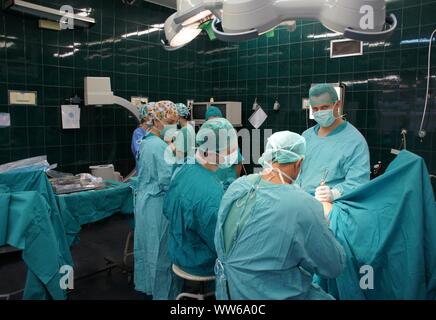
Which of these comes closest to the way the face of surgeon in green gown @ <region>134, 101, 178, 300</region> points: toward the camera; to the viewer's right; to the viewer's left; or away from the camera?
to the viewer's right

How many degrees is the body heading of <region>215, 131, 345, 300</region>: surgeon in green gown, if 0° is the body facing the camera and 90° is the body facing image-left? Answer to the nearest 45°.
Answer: approximately 225°

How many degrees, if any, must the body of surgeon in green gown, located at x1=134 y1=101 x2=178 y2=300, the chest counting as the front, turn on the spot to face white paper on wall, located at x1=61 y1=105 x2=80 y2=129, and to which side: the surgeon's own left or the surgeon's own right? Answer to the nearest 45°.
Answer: approximately 135° to the surgeon's own left

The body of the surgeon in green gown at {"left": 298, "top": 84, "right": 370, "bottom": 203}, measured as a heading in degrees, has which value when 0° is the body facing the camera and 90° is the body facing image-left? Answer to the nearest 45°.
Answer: approximately 45°

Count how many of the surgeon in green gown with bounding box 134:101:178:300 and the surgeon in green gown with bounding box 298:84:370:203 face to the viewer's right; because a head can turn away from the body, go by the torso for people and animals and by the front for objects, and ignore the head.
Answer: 1

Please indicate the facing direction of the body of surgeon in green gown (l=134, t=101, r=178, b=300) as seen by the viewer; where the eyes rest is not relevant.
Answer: to the viewer's right

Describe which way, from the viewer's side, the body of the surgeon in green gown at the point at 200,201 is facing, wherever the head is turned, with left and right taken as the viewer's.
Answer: facing away from the viewer and to the right of the viewer

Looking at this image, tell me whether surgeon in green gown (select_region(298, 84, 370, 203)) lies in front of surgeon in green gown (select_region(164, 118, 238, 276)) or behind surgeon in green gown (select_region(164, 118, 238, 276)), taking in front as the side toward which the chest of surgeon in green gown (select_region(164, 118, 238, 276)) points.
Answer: in front
